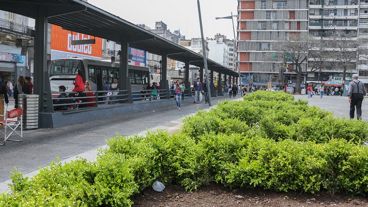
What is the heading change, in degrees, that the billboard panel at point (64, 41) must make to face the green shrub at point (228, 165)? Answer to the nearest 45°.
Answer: approximately 45° to its right

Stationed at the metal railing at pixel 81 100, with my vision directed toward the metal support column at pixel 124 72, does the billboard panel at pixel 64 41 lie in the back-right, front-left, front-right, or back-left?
front-left

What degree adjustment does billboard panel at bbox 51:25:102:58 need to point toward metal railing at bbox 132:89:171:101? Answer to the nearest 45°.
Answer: approximately 45° to its right

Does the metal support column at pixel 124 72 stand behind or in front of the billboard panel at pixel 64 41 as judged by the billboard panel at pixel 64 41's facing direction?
in front

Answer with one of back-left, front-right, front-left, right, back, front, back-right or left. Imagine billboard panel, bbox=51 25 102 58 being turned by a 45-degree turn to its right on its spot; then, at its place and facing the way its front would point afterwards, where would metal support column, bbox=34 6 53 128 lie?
front
